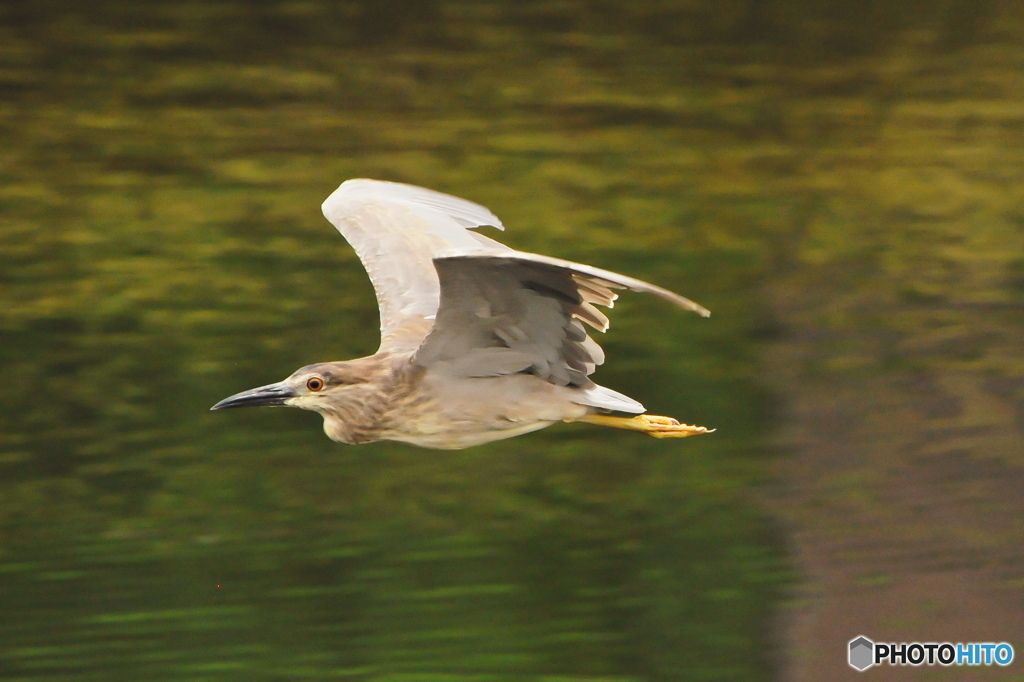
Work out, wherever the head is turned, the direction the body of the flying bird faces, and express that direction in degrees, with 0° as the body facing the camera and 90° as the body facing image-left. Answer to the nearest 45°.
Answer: approximately 90°
